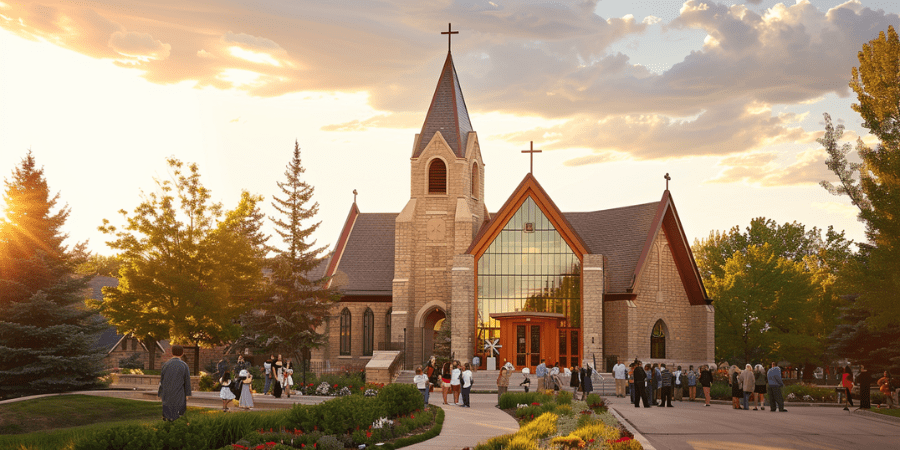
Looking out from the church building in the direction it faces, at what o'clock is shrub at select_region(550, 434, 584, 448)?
The shrub is roughly at 12 o'clock from the church building.

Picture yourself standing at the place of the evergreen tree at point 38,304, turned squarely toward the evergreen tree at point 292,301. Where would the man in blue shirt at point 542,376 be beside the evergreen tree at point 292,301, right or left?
right

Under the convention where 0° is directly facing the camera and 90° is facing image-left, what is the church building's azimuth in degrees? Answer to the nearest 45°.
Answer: approximately 0°

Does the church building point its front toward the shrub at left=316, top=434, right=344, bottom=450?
yes

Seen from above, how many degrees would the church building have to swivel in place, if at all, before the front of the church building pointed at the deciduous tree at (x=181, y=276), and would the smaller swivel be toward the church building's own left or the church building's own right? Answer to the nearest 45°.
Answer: approximately 45° to the church building's own right
